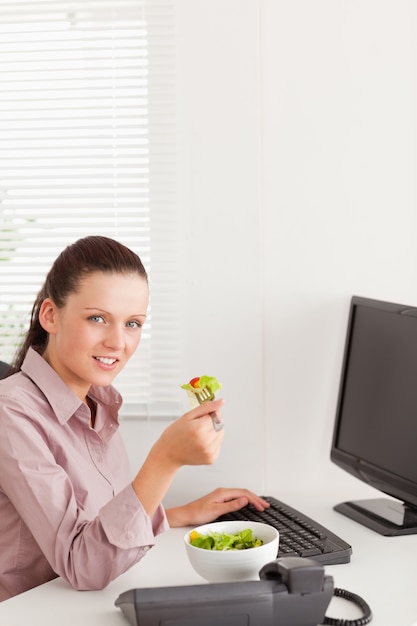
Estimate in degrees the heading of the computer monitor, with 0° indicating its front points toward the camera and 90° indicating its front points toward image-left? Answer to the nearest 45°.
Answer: approximately 45°

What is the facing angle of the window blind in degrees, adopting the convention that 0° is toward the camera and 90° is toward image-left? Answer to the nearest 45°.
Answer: approximately 0°

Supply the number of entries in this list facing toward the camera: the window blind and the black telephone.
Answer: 1

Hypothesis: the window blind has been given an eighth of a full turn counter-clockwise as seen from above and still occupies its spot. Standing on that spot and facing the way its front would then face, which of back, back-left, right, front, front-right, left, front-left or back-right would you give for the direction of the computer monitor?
front

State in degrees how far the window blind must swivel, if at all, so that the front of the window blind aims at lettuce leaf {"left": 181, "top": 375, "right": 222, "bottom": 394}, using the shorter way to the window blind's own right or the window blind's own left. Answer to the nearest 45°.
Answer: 0° — it already faces it

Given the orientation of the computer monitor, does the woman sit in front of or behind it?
in front

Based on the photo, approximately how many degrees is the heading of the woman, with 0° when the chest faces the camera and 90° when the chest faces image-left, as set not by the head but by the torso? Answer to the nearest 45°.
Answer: approximately 315°

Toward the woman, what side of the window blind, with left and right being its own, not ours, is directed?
front
